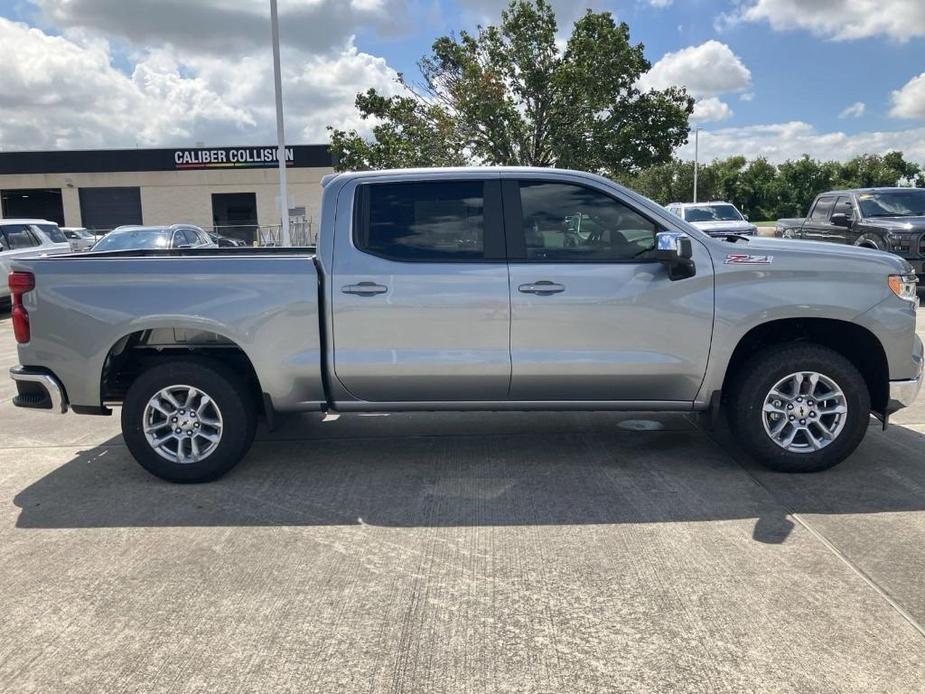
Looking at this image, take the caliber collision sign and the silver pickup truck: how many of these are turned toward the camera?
1

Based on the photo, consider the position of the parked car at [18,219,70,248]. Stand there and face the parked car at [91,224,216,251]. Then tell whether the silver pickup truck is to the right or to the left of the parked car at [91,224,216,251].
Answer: right

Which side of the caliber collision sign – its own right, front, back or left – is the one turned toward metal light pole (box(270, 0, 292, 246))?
front

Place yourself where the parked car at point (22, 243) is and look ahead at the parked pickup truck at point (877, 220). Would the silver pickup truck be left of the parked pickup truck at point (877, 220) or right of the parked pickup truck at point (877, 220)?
right

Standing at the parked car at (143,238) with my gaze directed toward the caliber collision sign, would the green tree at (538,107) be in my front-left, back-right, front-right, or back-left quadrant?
front-right

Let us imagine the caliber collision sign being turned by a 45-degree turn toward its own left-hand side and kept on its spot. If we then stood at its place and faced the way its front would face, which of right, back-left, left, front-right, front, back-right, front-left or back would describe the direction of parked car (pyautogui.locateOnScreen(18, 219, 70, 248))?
front-right

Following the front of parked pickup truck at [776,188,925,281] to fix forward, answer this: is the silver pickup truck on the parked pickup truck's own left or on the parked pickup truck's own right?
on the parked pickup truck's own right

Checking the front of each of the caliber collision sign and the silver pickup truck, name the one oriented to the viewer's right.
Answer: the silver pickup truck

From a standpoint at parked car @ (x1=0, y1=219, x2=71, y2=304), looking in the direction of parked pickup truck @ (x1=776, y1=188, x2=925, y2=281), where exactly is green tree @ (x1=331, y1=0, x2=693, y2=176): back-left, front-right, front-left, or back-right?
front-left

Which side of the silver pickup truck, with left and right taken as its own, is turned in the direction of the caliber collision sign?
left

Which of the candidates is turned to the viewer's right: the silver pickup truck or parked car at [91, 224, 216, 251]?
the silver pickup truck

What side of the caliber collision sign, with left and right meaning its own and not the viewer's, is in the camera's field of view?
front

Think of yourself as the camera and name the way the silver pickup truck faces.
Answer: facing to the right of the viewer
